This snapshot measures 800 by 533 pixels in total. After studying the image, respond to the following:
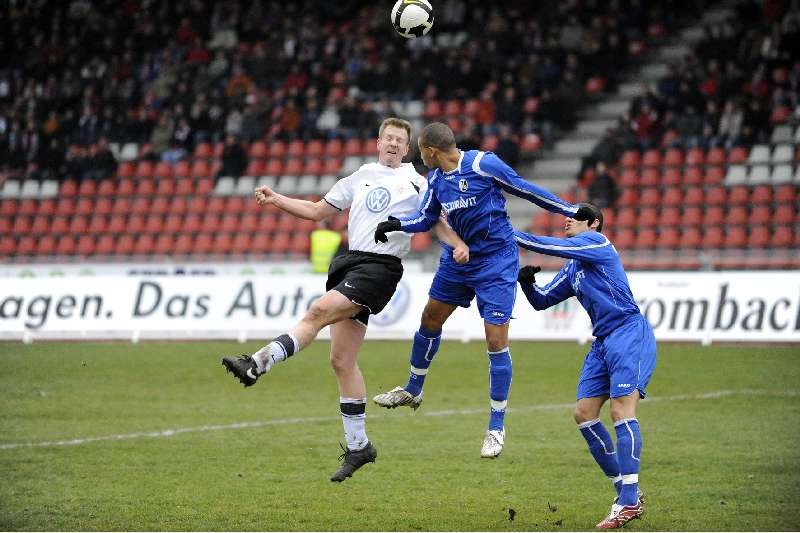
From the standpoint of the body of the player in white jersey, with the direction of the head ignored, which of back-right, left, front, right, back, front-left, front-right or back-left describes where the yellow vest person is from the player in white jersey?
back

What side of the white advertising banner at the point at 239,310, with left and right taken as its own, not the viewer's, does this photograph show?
front

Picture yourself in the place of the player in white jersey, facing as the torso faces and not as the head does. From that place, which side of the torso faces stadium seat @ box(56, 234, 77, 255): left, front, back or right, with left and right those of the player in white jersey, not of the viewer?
back

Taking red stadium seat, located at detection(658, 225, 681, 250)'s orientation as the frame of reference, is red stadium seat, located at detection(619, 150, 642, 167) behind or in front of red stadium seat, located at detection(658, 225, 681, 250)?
behind

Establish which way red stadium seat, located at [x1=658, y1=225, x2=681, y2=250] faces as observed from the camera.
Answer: facing the viewer

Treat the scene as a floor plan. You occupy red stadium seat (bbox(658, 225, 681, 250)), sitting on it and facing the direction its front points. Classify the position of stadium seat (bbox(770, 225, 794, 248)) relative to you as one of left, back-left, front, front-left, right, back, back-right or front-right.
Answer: left

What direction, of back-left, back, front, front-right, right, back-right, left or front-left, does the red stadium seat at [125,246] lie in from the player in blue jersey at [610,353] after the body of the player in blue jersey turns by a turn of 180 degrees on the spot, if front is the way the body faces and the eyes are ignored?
left

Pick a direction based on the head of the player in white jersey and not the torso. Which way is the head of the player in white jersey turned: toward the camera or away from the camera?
toward the camera

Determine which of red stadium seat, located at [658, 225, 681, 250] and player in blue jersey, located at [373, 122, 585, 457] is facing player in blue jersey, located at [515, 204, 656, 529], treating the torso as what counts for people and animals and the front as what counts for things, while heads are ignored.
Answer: the red stadium seat

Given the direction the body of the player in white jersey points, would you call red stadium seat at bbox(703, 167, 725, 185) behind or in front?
behind

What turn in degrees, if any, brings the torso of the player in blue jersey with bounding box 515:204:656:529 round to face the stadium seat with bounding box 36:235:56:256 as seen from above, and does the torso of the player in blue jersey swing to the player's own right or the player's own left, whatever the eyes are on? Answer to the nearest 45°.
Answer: approximately 90° to the player's own right

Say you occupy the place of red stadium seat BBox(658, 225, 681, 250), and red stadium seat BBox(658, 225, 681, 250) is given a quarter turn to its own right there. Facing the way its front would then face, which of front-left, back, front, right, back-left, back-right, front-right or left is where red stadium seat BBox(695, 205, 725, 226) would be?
back-right

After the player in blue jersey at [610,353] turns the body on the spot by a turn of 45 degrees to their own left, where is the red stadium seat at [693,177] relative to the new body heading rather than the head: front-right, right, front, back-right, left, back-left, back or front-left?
back

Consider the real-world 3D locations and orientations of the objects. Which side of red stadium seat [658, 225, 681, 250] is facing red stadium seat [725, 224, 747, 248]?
left

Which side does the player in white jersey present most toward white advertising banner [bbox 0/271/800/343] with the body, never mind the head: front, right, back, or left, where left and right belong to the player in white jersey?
back

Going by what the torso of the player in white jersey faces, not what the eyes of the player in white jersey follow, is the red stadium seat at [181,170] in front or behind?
behind

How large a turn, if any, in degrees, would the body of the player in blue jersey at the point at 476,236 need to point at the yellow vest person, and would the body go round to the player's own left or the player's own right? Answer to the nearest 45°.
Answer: approximately 135° to the player's own right

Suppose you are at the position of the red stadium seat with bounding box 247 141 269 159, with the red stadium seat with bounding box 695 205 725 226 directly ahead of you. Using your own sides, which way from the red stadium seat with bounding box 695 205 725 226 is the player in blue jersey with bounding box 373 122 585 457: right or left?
right
